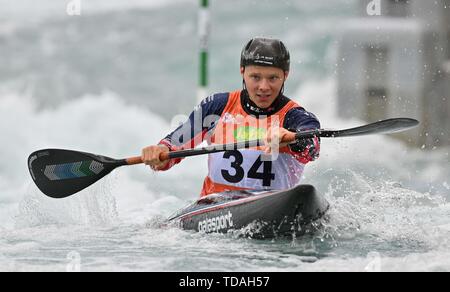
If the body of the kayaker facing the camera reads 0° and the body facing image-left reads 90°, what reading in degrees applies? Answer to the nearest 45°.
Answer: approximately 0°
